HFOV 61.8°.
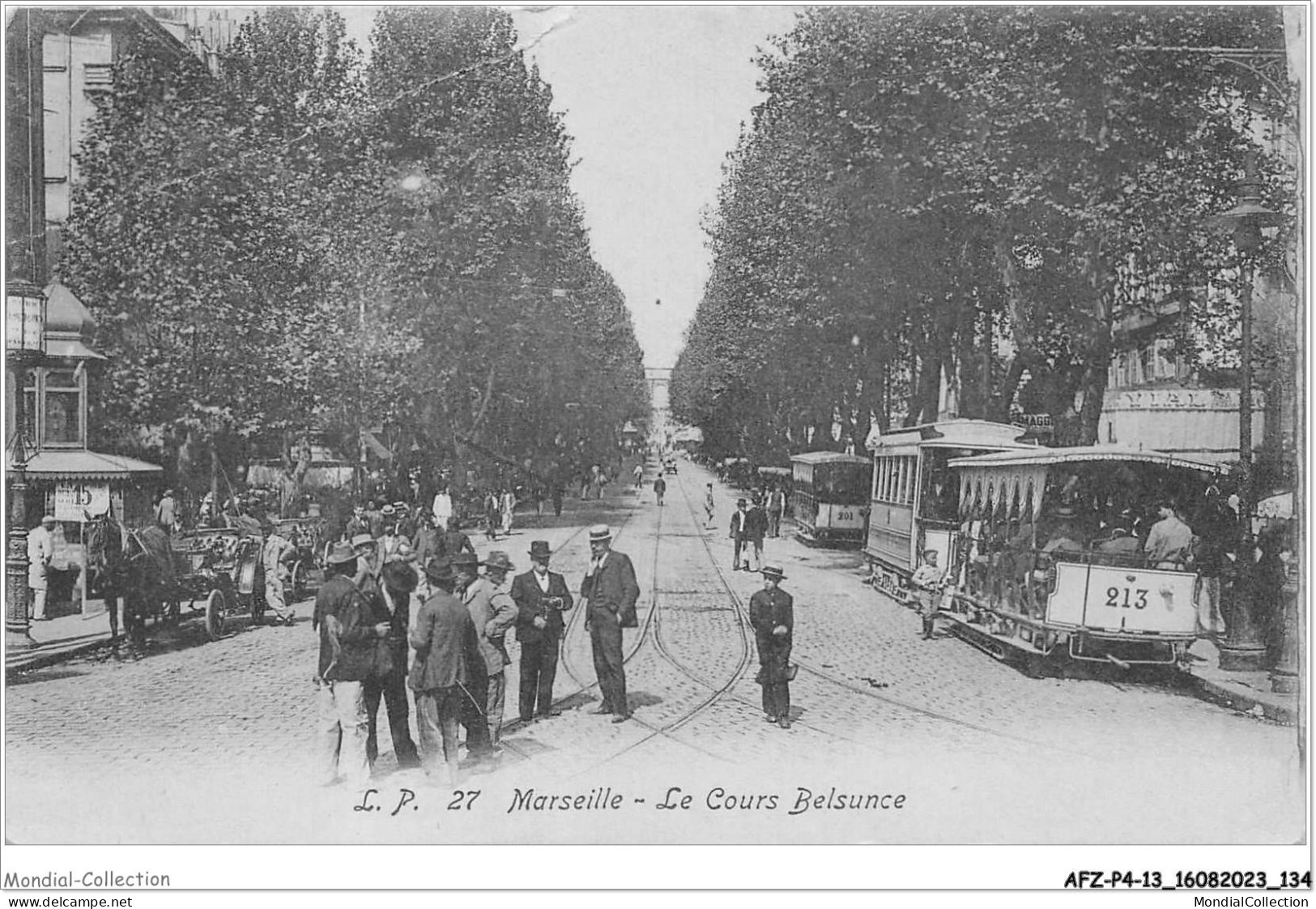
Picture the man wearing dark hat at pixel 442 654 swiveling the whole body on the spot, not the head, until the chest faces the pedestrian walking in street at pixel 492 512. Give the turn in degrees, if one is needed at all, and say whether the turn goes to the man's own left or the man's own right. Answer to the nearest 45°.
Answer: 0° — they already face them

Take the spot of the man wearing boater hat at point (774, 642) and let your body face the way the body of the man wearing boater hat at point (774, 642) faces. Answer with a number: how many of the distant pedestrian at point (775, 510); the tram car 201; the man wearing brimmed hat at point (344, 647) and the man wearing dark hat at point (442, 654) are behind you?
2

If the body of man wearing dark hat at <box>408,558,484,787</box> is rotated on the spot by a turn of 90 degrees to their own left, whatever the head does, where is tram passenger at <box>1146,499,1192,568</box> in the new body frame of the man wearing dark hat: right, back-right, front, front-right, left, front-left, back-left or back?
back

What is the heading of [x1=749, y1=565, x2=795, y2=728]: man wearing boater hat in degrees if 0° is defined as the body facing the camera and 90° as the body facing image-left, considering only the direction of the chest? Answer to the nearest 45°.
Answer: approximately 0°

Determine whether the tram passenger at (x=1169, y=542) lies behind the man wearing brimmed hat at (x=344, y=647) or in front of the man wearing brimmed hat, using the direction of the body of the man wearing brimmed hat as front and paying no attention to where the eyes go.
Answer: in front

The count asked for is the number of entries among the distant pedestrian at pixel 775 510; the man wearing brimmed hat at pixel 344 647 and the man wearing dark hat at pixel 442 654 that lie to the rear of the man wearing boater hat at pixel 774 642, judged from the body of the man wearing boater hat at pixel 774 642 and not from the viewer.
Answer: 1

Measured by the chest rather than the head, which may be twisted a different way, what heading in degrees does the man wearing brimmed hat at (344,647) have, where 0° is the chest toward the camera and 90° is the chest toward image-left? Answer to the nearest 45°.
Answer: approximately 225°

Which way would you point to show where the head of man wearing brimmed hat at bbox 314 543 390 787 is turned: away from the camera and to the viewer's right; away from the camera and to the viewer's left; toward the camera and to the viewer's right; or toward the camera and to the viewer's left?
away from the camera and to the viewer's right

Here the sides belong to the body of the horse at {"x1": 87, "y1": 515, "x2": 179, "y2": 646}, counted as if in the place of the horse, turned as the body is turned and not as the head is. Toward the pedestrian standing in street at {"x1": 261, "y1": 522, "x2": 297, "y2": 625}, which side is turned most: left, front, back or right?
back

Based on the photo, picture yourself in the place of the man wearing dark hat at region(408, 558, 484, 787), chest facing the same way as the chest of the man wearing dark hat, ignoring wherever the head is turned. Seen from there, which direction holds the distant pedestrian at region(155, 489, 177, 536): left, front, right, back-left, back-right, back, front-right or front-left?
front-left

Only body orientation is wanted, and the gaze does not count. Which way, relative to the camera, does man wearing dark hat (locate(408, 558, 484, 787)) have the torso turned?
away from the camera

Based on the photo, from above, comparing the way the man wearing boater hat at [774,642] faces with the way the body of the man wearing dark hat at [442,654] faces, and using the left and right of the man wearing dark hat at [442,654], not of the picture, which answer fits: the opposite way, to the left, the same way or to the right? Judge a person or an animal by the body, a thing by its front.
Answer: the opposite way

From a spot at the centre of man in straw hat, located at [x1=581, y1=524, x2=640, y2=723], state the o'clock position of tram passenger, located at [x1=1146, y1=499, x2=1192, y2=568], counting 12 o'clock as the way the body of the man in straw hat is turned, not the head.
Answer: The tram passenger is roughly at 7 o'clock from the man in straw hat.
